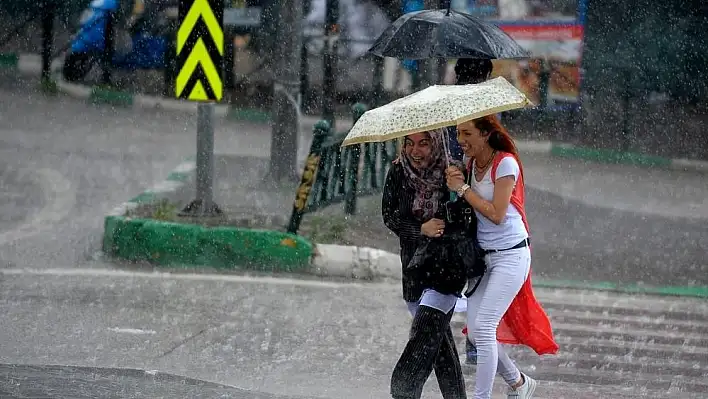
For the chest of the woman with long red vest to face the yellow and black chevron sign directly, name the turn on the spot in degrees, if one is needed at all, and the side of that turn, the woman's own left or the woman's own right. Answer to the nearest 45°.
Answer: approximately 90° to the woman's own right

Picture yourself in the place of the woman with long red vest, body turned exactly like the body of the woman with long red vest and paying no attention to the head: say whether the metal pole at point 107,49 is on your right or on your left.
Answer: on your right

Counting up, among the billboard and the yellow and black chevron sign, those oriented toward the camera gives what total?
2

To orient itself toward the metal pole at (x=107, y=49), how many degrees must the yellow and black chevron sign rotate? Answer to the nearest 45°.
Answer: approximately 180°

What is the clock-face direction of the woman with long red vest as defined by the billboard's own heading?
The woman with long red vest is roughly at 12 o'clock from the billboard.

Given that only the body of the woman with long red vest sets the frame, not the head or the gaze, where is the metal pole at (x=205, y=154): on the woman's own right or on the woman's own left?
on the woman's own right

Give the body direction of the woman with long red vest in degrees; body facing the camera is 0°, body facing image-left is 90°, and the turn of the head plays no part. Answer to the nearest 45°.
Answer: approximately 45°

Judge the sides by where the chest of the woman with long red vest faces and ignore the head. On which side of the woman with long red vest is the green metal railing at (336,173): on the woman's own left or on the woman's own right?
on the woman's own right

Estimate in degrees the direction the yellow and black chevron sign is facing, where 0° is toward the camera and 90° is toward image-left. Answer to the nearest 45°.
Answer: approximately 0°

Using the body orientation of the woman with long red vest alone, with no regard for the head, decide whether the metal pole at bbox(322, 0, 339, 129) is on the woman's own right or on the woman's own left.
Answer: on the woman's own right
